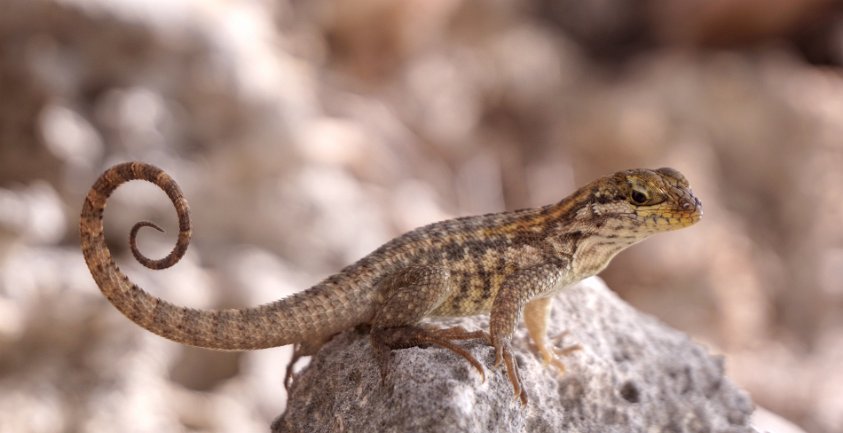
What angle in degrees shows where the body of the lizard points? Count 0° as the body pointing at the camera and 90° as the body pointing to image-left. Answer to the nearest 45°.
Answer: approximately 270°
